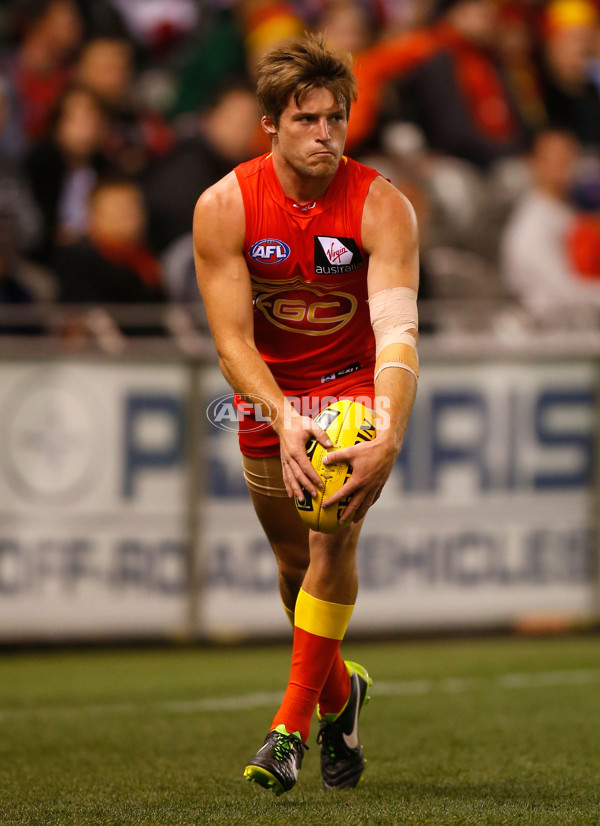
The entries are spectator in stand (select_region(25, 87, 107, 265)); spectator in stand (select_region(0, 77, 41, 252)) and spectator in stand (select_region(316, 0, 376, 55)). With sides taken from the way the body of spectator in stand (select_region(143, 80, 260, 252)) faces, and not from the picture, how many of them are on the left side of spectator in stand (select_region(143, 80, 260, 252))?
1

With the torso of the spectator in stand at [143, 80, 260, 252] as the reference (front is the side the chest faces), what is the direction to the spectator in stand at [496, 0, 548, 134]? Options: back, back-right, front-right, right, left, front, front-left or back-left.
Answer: left

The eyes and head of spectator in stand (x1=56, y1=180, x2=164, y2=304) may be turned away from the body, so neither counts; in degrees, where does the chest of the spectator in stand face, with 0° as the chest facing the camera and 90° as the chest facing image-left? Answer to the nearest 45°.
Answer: approximately 0°

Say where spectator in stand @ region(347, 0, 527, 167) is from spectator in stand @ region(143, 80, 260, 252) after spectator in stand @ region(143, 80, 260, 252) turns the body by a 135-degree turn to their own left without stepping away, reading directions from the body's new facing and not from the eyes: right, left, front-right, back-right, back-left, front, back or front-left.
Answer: front-right

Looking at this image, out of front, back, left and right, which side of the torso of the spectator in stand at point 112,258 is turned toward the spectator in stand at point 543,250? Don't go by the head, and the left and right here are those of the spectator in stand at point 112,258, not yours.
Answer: left

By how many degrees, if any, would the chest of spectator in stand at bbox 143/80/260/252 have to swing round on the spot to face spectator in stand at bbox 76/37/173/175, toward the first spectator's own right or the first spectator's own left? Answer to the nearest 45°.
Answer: approximately 180°

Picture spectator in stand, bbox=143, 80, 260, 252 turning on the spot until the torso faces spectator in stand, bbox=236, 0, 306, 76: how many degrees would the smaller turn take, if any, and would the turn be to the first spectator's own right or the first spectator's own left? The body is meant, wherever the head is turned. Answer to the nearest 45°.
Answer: approximately 135° to the first spectator's own left

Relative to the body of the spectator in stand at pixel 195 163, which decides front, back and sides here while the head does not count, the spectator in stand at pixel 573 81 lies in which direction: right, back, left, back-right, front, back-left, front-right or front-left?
left

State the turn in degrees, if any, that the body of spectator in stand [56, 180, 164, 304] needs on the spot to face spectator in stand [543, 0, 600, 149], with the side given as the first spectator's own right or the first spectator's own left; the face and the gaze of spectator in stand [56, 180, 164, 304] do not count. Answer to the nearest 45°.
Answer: approximately 135° to the first spectator's own left

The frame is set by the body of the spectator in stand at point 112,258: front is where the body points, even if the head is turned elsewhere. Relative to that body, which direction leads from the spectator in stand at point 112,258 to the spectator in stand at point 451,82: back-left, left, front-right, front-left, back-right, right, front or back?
back-left

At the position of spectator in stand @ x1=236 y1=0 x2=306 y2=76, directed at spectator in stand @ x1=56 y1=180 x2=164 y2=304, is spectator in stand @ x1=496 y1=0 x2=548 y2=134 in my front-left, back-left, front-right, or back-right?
back-left

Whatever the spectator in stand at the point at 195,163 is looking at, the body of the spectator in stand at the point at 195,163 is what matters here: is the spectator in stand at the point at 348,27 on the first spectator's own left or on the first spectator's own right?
on the first spectator's own left
